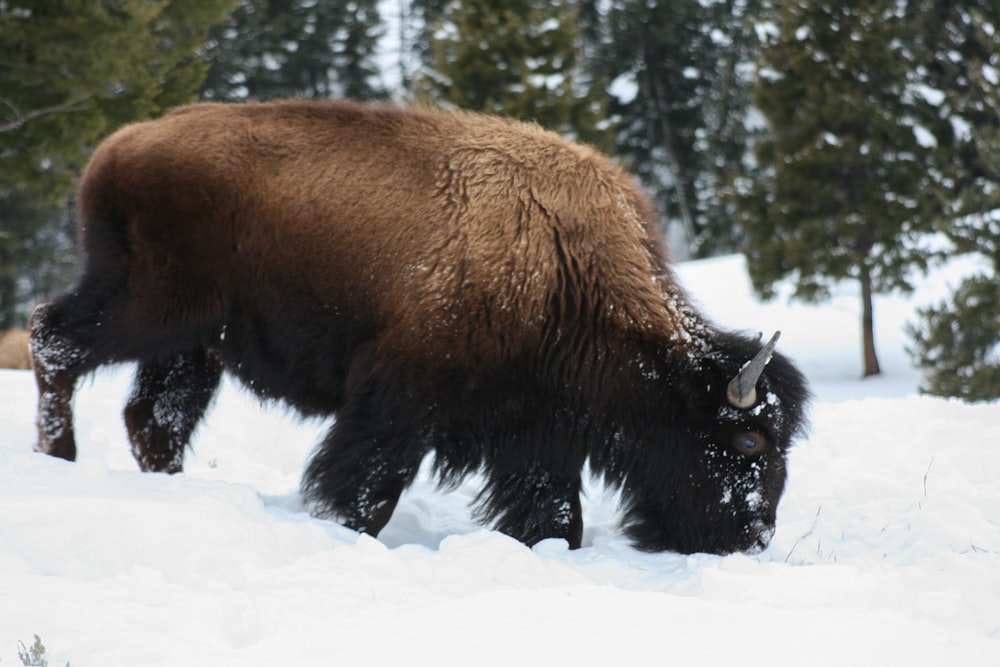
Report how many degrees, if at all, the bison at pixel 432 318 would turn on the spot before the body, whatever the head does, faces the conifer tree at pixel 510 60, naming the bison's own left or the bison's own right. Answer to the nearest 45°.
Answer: approximately 90° to the bison's own left

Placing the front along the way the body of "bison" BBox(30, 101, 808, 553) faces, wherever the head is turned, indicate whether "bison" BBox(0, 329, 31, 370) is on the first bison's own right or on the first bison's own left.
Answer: on the first bison's own left

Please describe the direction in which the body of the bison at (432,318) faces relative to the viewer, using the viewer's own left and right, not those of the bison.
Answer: facing to the right of the viewer

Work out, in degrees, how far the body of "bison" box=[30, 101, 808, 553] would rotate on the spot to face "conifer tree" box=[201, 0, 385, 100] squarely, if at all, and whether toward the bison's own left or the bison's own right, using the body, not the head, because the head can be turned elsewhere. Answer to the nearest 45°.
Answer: approximately 90° to the bison's own left

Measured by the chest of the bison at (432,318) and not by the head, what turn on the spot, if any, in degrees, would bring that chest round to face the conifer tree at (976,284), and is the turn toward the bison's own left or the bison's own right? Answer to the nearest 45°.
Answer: approximately 45° to the bison's own left

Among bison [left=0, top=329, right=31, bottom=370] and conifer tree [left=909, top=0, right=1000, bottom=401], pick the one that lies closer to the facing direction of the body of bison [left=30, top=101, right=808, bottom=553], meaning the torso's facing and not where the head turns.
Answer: the conifer tree

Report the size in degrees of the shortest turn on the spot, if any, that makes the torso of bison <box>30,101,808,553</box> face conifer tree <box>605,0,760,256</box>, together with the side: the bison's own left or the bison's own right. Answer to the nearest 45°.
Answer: approximately 90° to the bison's own left
